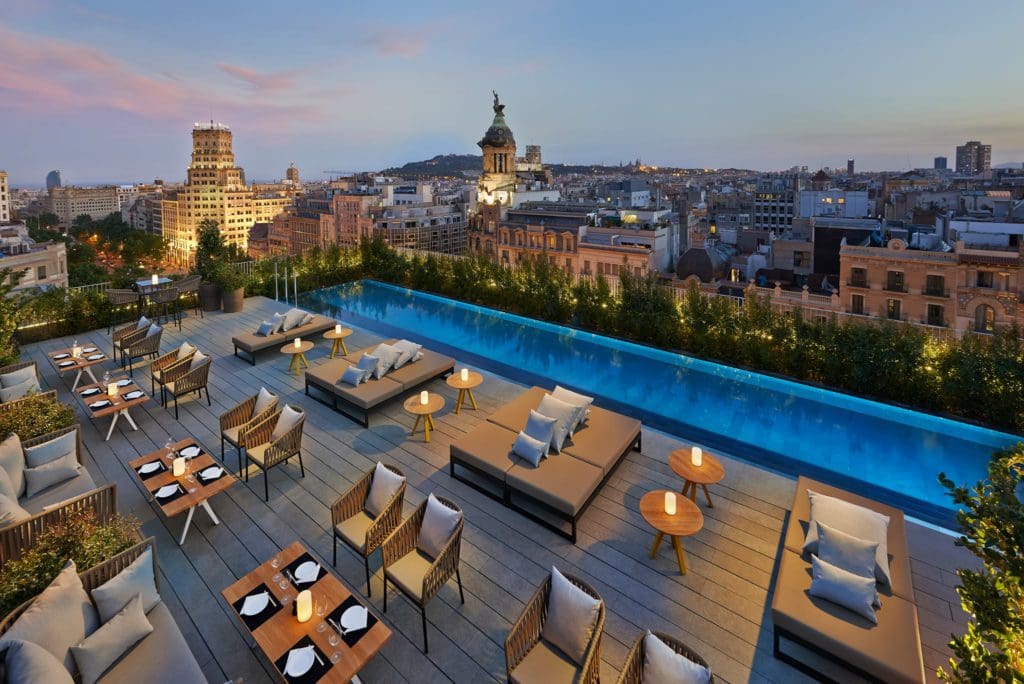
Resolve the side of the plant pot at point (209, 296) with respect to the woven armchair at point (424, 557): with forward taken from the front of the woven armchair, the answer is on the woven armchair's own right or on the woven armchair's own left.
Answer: on the woven armchair's own right

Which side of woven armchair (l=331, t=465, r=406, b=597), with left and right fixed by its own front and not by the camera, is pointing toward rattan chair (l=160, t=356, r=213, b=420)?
right

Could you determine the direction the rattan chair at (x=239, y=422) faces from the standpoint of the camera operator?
facing the viewer and to the left of the viewer

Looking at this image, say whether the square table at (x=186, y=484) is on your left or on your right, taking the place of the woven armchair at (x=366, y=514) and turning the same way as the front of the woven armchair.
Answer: on your right

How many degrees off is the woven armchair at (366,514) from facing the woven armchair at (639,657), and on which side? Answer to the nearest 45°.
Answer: approximately 90° to its left

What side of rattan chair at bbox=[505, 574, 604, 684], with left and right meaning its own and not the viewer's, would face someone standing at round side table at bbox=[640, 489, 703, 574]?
back

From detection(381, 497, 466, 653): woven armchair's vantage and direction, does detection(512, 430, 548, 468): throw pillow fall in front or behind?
behind
